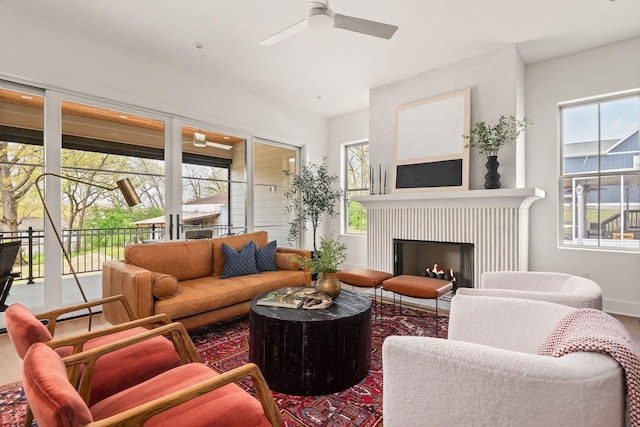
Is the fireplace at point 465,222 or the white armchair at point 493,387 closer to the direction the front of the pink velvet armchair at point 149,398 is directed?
the fireplace

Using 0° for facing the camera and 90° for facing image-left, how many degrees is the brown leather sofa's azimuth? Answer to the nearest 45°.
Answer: approximately 315°

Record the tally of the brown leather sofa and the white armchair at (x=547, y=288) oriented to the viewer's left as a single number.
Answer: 1

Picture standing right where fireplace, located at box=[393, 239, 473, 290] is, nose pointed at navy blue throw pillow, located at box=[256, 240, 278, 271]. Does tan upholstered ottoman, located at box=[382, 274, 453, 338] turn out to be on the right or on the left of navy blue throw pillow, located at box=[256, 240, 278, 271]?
left

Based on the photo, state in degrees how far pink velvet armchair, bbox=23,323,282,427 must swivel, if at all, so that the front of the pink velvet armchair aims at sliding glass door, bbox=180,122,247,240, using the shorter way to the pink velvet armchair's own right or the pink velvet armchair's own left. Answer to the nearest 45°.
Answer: approximately 45° to the pink velvet armchair's own left

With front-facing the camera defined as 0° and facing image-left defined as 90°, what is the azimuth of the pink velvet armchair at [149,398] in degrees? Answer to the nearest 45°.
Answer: approximately 225°

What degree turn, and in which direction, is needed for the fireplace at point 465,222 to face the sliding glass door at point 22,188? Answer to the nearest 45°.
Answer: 0° — it already faces it

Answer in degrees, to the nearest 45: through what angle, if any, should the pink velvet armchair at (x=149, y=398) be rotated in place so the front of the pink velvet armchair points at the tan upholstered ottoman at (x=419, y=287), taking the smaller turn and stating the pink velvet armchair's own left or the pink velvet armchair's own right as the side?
0° — it already faces it

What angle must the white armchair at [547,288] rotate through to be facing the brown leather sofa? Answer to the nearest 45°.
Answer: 0° — it already faces it

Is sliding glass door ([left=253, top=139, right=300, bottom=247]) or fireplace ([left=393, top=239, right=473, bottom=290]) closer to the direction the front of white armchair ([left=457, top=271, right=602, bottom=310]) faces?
the sliding glass door

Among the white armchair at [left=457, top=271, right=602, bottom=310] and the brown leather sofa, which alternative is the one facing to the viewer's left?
the white armchair

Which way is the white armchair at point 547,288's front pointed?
to the viewer's left
